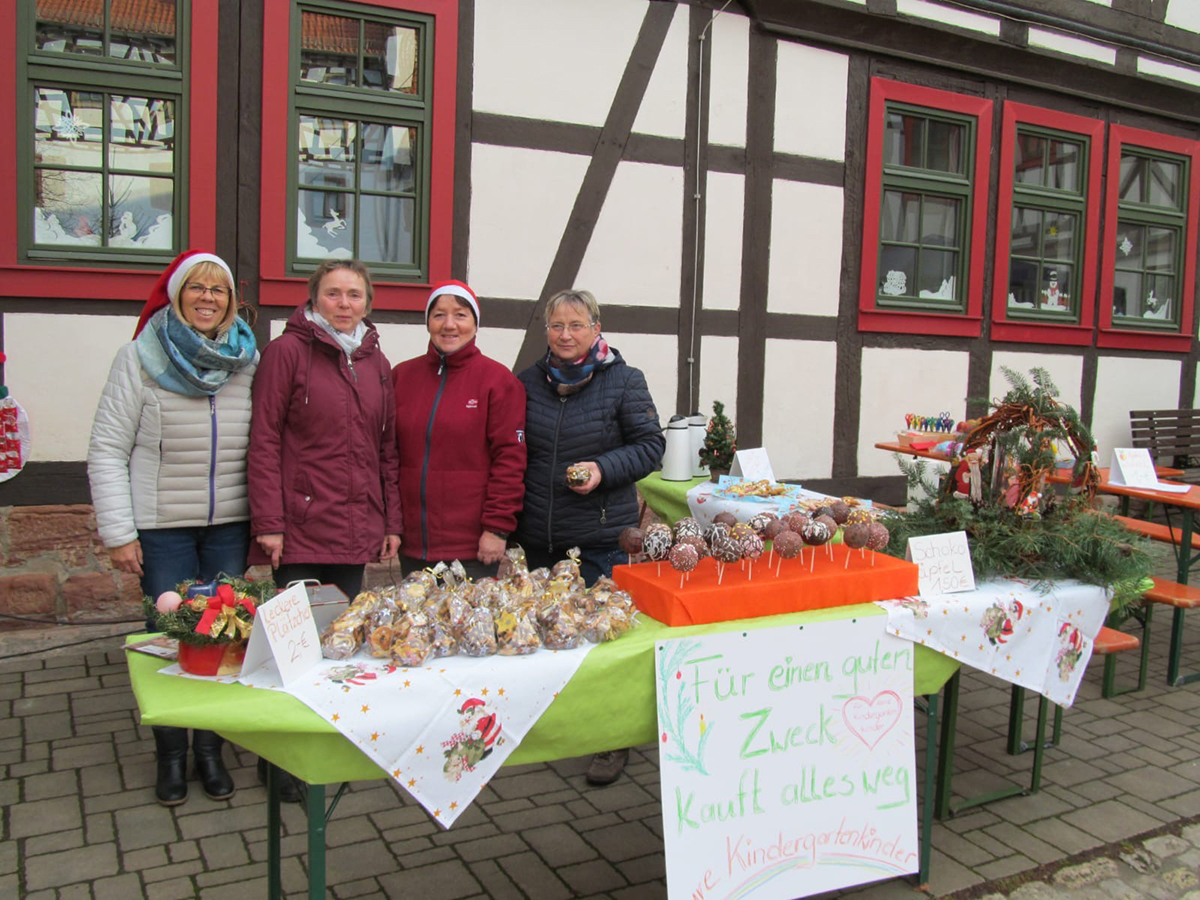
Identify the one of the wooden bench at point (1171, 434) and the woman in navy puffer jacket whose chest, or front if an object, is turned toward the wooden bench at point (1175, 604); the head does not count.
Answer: the wooden bench at point (1171, 434)

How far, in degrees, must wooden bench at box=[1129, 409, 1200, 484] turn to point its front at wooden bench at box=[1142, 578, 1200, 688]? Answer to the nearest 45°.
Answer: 0° — it already faces it

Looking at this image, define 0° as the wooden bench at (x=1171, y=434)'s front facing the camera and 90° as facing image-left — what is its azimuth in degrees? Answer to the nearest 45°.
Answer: approximately 0°

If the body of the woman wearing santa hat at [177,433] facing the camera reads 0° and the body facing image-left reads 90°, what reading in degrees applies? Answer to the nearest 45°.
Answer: approximately 315°

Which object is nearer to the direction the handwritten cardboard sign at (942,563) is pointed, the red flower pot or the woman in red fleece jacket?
the red flower pot

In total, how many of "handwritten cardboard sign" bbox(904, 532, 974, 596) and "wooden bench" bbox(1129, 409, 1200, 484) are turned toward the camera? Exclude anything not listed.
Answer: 2

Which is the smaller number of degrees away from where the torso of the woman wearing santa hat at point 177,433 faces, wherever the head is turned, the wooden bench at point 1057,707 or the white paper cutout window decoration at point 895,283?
the wooden bench

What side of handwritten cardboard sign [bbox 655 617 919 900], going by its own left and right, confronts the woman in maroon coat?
right

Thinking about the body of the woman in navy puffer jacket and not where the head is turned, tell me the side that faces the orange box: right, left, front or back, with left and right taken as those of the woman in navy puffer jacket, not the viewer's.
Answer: left

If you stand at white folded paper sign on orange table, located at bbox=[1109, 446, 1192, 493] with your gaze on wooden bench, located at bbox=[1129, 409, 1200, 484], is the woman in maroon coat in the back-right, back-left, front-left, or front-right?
back-left

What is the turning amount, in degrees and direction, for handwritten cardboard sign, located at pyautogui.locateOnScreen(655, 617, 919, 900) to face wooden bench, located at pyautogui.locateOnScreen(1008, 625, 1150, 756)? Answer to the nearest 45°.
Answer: approximately 135° to its left
